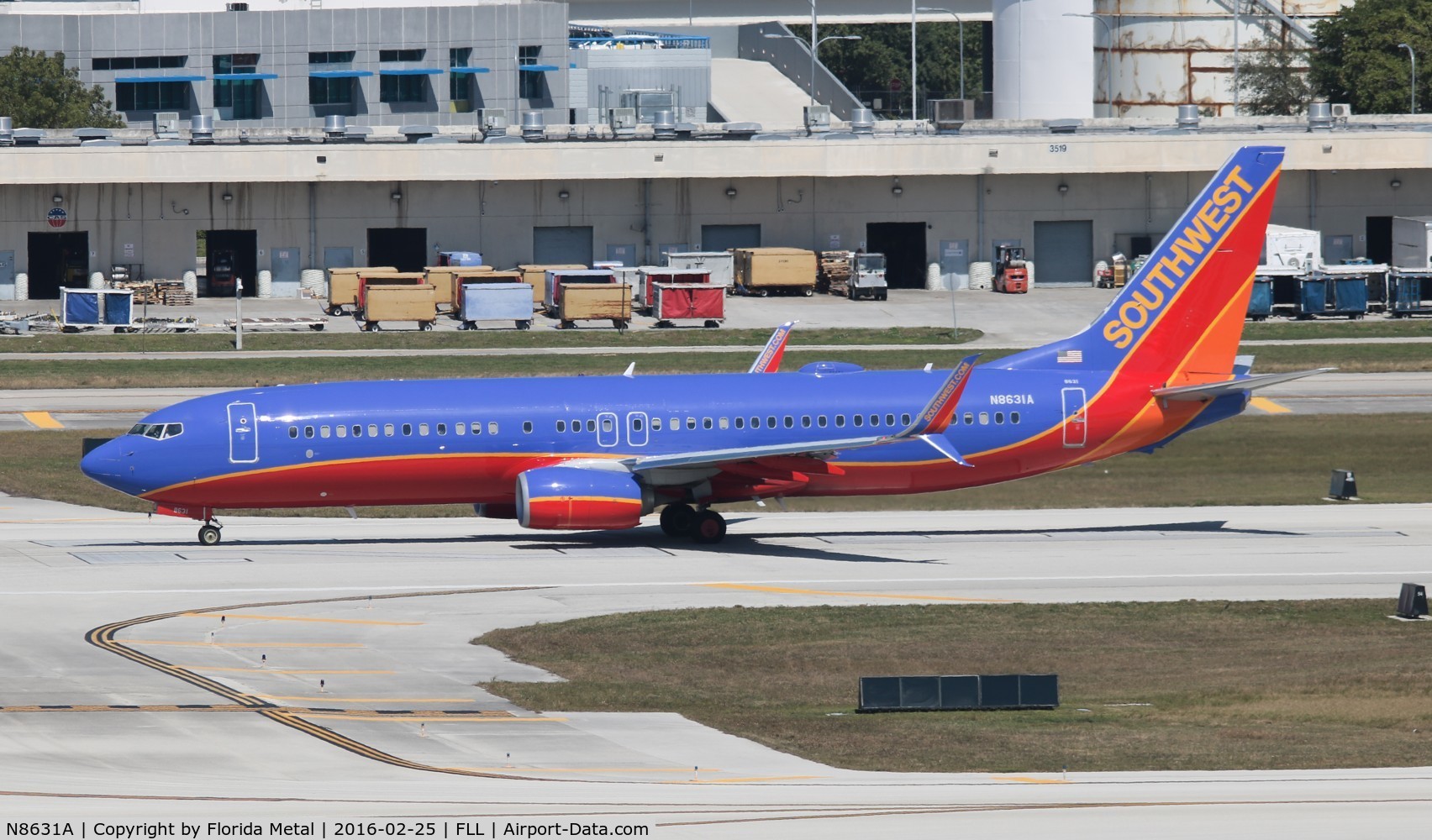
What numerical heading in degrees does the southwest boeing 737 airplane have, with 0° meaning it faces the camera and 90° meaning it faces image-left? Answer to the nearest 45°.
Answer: approximately 90°
